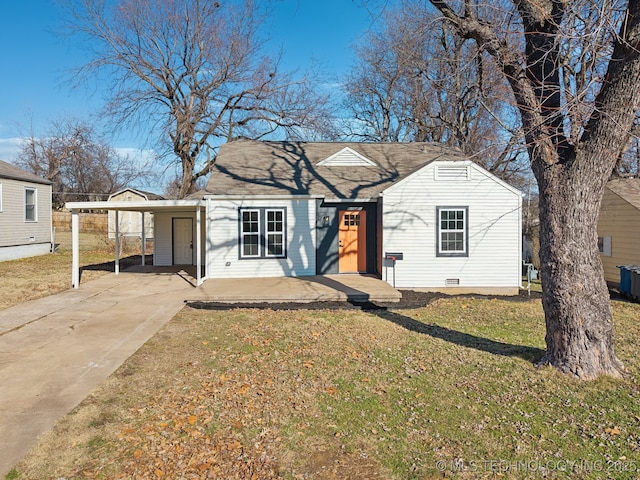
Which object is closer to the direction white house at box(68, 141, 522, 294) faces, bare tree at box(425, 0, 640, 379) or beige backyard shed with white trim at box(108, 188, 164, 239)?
the bare tree

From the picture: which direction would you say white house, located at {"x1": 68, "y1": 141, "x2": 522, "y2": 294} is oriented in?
toward the camera

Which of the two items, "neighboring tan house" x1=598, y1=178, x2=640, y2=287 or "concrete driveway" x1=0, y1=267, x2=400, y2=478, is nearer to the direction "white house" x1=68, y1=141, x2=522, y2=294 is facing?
the concrete driveway

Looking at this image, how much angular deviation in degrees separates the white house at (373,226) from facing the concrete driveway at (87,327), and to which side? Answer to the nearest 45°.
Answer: approximately 45° to its right

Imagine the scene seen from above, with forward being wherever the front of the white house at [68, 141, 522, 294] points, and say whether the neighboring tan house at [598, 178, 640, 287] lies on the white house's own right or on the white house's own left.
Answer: on the white house's own left

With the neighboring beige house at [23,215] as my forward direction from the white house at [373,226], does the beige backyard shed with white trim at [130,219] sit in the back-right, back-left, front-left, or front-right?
front-right

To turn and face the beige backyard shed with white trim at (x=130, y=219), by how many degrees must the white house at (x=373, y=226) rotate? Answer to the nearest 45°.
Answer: approximately 135° to its right

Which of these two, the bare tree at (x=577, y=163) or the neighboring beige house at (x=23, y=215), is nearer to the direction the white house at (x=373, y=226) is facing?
the bare tree

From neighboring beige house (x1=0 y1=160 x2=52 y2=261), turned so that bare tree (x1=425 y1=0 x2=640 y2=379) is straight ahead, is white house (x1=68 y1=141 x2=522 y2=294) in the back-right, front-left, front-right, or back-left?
front-left

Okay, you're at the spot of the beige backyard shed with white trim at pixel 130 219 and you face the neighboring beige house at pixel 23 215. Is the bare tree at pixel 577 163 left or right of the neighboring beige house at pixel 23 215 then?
left

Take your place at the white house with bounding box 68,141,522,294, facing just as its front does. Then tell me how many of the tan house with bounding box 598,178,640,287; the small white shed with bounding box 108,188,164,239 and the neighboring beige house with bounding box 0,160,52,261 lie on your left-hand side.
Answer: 1

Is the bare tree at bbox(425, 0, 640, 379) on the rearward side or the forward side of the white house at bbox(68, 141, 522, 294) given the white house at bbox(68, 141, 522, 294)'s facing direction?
on the forward side

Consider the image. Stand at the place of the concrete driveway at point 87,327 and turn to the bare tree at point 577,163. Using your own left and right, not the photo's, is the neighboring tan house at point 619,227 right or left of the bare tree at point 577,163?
left

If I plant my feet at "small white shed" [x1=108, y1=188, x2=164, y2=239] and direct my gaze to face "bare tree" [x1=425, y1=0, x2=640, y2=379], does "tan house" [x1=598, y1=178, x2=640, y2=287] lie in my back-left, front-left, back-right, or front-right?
front-left
